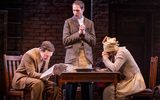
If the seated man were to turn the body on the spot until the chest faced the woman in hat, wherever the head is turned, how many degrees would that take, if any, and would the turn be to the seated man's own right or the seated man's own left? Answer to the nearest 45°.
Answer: approximately 45° to the seated man's own left

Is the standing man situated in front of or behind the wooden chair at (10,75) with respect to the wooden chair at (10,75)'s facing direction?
in front

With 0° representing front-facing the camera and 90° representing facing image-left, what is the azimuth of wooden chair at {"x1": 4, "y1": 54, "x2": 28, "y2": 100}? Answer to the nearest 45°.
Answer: approximately 315°

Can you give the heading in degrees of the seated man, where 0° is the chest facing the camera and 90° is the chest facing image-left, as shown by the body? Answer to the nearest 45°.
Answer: approximately 315°

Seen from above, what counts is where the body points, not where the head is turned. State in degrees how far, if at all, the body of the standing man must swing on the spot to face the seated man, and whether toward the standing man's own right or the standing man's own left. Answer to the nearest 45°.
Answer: approximately 45° to the standing man's own right

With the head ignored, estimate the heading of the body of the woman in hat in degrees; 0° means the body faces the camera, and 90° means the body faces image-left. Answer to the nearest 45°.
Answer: approximately 90°

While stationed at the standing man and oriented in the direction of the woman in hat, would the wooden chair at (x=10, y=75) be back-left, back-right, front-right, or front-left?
back-right

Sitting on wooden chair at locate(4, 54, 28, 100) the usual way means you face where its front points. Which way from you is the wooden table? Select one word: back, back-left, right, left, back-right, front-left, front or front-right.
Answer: front

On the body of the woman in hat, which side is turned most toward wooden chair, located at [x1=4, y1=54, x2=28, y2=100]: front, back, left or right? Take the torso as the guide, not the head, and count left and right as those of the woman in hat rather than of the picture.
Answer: front

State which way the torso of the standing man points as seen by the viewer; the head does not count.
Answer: toward the camera

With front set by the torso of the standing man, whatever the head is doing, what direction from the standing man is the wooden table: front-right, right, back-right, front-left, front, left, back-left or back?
front
